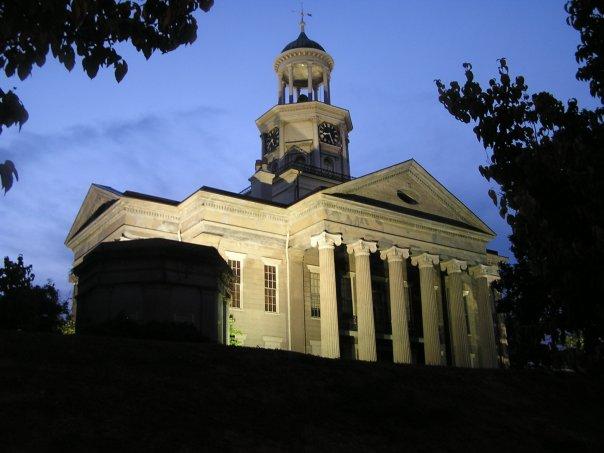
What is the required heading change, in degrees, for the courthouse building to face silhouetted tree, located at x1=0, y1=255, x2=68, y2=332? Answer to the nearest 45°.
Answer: approximately 135° to its right

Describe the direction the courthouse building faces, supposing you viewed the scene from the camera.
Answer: facing the viewer and to the right of the viewer

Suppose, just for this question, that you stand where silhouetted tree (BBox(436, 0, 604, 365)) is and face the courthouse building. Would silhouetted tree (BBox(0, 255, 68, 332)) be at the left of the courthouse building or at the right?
left

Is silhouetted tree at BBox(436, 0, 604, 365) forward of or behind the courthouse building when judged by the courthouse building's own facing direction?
forward
